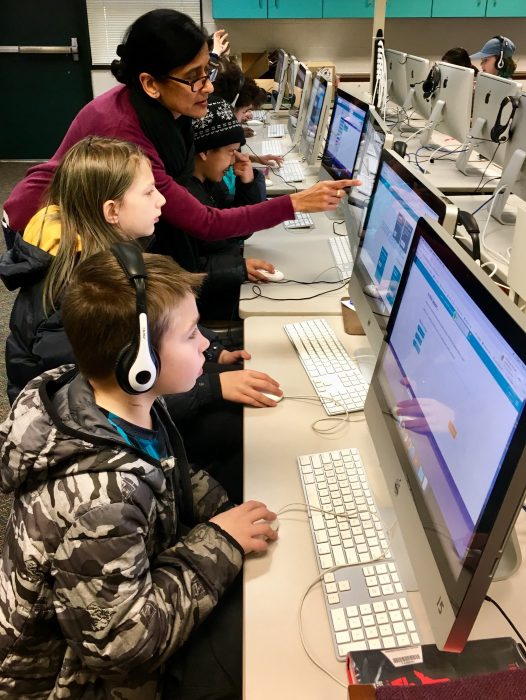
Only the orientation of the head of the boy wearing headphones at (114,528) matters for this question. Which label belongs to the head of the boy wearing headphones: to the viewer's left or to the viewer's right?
to the viewer's right

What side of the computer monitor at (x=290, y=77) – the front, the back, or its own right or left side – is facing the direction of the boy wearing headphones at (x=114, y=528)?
left

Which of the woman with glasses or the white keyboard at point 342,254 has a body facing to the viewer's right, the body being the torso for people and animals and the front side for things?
the woman with glasses

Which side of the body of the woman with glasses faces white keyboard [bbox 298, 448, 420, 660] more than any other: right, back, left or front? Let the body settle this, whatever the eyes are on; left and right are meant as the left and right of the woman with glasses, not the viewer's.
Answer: right

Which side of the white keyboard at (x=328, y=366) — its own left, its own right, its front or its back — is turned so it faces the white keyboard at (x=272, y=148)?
right

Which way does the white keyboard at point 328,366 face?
to the viewer's left

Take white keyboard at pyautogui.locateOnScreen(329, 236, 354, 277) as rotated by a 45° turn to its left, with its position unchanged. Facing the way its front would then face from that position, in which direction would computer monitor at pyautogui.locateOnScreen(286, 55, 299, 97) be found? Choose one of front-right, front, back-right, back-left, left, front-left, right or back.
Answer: back-right

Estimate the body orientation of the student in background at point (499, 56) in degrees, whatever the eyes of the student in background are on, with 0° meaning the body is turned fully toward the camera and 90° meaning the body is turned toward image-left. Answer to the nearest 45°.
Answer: approximately 90°

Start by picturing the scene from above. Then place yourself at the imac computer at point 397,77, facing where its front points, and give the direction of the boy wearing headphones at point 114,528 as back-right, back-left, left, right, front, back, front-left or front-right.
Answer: back-right

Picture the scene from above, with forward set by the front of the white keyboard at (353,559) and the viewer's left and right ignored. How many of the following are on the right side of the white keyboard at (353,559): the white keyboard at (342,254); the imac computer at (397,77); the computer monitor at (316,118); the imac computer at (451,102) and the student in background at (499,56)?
5

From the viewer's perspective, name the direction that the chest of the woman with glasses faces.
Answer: to the viewer's right

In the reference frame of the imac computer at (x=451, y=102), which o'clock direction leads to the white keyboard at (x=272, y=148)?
The white keyboard is roughly at 8 o'clock from the imac computer.
